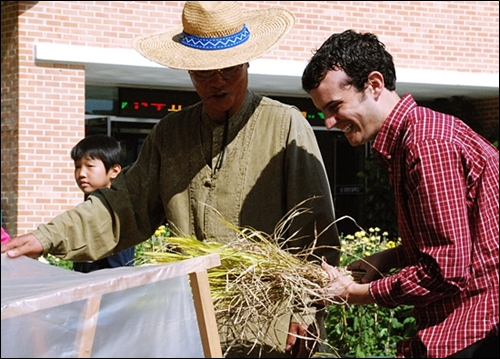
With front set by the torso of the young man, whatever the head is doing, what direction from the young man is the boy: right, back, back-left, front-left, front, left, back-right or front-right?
front-right

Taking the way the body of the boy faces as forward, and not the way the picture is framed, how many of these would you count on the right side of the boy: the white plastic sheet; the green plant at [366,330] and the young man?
0

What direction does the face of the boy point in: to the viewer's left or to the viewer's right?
to the viewer's left

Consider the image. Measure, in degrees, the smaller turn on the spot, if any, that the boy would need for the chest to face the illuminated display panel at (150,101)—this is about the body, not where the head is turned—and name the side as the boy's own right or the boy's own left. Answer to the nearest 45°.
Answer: approximately 135° to the boy's own right

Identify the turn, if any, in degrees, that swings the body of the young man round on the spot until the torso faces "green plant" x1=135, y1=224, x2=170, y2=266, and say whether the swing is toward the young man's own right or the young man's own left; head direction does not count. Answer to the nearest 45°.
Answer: approximately 45° to the young man's own right

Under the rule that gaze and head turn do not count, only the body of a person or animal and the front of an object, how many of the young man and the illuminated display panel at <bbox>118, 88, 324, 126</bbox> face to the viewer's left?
1

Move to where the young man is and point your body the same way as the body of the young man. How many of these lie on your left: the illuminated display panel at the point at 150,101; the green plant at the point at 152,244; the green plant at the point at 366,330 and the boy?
0

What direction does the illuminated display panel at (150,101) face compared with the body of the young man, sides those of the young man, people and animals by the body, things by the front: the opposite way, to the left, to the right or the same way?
to the left

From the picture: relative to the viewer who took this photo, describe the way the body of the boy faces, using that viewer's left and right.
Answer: facing the viewer and to the left of the viewer

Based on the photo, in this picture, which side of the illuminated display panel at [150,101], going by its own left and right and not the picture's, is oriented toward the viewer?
front

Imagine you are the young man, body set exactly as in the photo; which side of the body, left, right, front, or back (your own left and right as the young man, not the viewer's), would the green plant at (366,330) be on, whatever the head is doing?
right

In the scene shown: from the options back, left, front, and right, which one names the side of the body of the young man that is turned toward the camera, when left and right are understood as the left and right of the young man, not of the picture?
left
